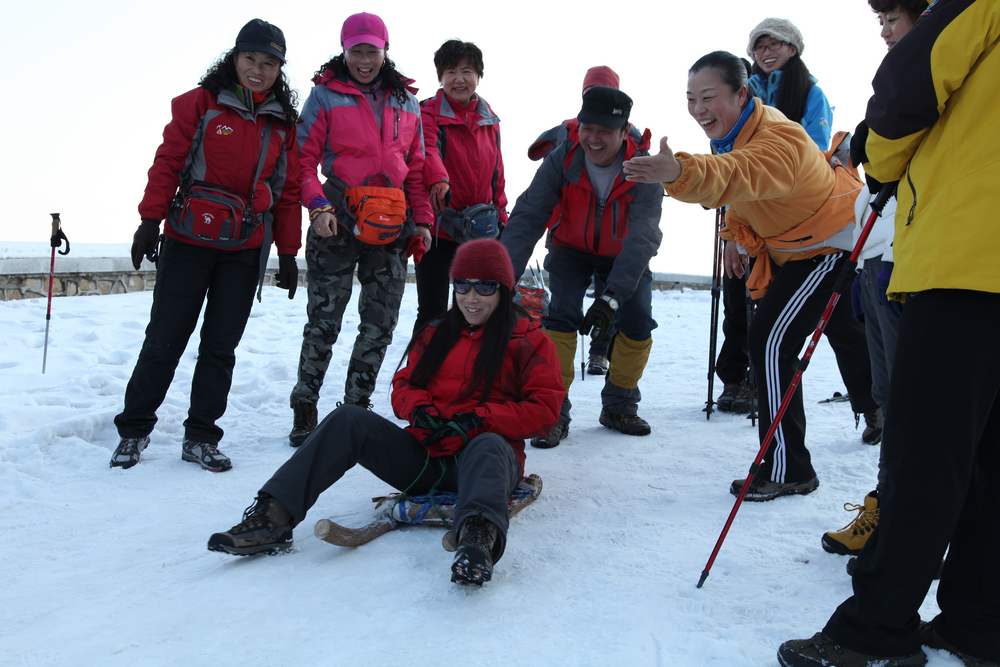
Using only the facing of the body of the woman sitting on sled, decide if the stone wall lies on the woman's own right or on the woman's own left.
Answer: on the woman's own right

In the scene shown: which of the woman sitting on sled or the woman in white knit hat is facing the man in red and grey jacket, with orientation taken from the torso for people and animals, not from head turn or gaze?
the woman in white knit hat

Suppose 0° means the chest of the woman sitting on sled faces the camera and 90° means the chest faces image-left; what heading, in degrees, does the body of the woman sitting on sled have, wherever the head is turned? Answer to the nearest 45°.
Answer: approximately 45°

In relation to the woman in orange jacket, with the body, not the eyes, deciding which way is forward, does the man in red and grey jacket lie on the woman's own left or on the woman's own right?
on the woman's own right

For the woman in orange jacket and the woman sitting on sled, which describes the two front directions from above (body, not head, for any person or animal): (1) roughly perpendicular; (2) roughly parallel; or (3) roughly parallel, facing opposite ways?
roughly perpendicular

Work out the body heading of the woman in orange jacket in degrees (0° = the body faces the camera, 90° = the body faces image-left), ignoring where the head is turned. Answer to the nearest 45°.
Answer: approximately 90°

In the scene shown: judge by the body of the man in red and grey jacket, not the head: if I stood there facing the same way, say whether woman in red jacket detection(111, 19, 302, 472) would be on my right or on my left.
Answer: on my right

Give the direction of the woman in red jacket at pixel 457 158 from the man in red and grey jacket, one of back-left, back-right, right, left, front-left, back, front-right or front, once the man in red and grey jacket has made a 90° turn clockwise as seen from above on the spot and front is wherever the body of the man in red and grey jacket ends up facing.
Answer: front-right

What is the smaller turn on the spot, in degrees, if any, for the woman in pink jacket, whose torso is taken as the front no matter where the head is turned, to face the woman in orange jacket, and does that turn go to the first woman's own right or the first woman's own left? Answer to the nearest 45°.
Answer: approximately 45° to the first woman's own left

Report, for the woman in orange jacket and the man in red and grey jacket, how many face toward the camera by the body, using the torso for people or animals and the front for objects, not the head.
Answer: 1

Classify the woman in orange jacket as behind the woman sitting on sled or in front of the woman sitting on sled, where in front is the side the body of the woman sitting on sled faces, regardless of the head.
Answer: behind
